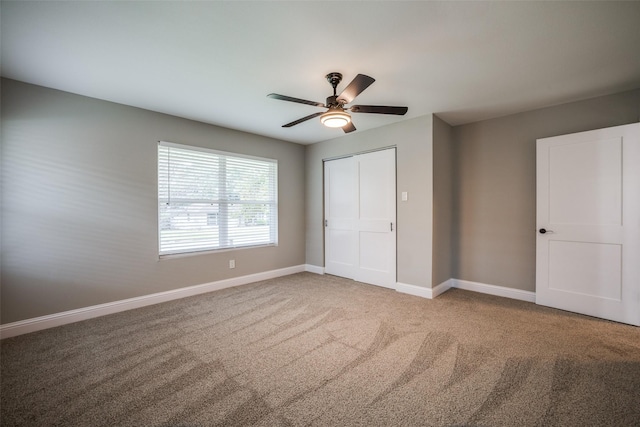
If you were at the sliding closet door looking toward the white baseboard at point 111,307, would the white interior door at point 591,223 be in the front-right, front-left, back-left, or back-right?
back-left

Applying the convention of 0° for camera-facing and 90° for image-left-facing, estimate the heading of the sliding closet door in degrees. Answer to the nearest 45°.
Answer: approximately 45°

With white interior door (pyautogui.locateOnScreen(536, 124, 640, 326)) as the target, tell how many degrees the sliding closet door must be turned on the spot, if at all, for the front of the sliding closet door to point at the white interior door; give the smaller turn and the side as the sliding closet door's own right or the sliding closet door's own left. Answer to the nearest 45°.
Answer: approximately 90° to the sliding closet door's own left

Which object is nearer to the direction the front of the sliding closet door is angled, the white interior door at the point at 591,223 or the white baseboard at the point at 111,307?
the white baseboard

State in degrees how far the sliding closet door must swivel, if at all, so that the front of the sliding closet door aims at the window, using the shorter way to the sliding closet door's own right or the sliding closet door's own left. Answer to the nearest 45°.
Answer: approximately 45° to the sliding closet door's own right

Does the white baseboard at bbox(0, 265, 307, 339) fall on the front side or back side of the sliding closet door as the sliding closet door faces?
on the front side

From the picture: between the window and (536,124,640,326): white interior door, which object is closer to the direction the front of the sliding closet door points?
the window
